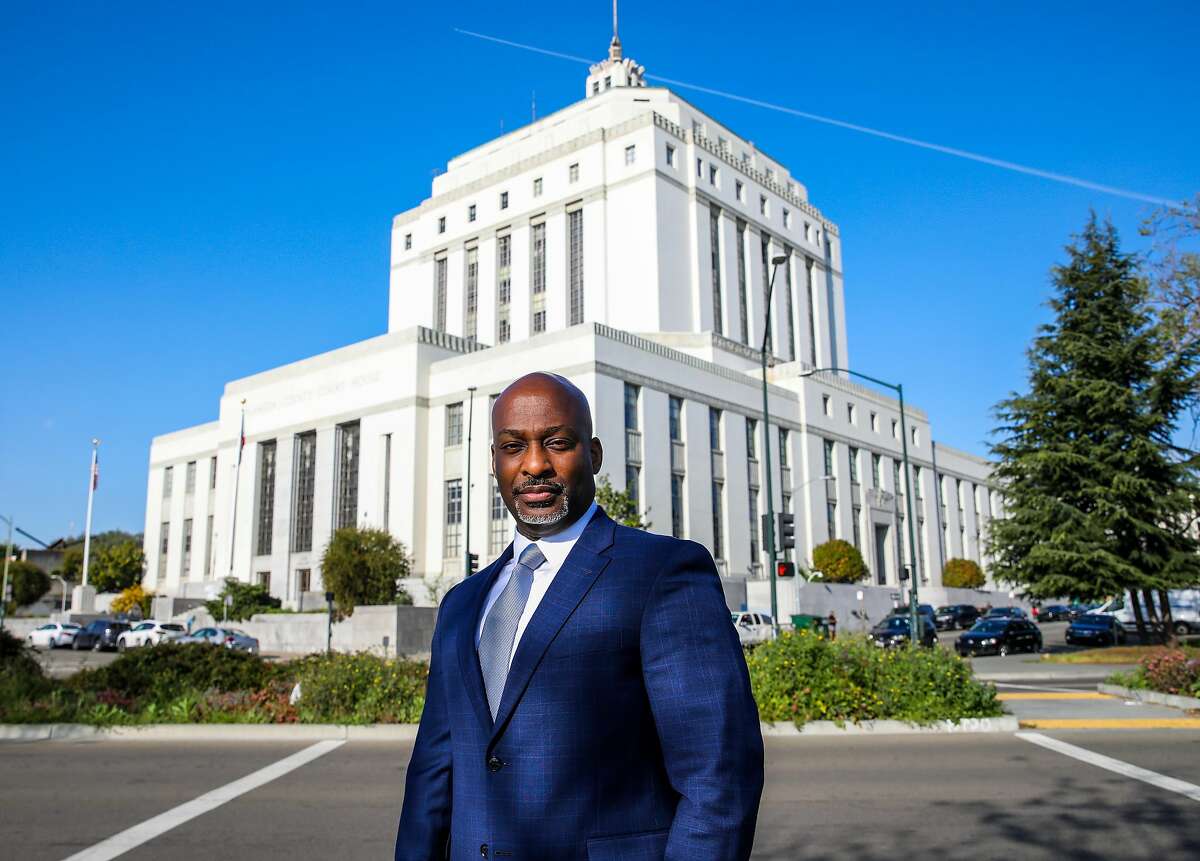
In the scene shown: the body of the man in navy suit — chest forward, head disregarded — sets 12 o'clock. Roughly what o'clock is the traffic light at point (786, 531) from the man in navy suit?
The traffic light is roughly at 5 o'clock from the man in navy suit.

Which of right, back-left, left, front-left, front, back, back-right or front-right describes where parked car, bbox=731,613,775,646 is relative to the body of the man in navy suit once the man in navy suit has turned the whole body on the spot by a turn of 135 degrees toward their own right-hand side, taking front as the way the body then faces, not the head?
front

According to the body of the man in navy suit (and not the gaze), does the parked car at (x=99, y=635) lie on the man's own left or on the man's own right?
on the man's own right

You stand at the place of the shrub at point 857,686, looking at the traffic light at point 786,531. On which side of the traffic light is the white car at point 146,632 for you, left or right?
left

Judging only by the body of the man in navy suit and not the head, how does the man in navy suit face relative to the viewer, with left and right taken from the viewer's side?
facing the viewer and to the left of the viewer

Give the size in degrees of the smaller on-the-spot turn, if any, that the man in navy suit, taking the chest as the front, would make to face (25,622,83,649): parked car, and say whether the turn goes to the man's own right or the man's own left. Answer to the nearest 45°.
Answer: approximately 90° to the man's own right

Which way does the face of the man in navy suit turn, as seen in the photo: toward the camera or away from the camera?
toward the camera

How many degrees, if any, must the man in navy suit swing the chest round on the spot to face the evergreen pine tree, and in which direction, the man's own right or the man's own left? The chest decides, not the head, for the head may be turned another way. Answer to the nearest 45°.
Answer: approximately 180°

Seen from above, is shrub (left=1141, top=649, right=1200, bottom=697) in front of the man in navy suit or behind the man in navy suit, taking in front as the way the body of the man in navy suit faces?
behind
